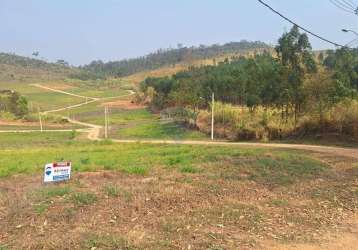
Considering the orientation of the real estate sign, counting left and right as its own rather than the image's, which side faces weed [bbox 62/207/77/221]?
front

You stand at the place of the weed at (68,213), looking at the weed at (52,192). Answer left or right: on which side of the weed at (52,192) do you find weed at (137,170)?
right

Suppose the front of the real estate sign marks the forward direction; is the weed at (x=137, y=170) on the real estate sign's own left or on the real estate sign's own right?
on the real estate sign's own left

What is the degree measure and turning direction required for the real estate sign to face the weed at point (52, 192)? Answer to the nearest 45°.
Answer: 0° — it already faces it

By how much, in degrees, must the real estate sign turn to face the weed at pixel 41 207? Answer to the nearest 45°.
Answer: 0° — it already faces it

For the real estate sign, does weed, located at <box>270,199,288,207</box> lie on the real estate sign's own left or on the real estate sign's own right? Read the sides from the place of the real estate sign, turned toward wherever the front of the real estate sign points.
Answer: on the real estate sign's own left

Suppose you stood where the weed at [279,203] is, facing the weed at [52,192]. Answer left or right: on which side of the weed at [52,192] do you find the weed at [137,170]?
right

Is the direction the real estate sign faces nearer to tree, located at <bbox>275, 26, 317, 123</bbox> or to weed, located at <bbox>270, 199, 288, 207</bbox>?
the weed

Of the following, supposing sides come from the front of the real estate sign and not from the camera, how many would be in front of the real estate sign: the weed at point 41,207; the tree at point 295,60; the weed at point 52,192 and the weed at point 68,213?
3
